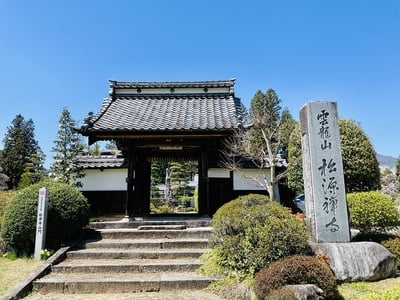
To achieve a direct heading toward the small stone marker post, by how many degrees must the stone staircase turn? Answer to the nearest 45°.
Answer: approximately 135° to its right

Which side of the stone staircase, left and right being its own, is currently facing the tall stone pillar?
left

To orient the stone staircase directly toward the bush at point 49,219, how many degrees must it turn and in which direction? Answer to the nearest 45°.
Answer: approximately 135° to its right

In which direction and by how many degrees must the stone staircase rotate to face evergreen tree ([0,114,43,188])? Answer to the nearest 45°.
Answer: approximately 180°

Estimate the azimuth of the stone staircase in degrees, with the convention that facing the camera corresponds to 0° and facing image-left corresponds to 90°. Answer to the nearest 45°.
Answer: approximately 0°

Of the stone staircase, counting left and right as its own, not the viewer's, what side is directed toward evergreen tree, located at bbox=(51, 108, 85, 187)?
back

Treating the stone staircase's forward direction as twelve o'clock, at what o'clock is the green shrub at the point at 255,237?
The green shrub is roughly at 10 o'clock from the stone staircase.

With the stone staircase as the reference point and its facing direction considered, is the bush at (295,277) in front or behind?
in front

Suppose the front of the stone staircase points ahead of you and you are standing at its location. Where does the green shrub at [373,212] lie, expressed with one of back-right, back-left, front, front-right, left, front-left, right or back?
left

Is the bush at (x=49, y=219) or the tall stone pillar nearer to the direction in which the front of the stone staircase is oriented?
the tall stone pillar
